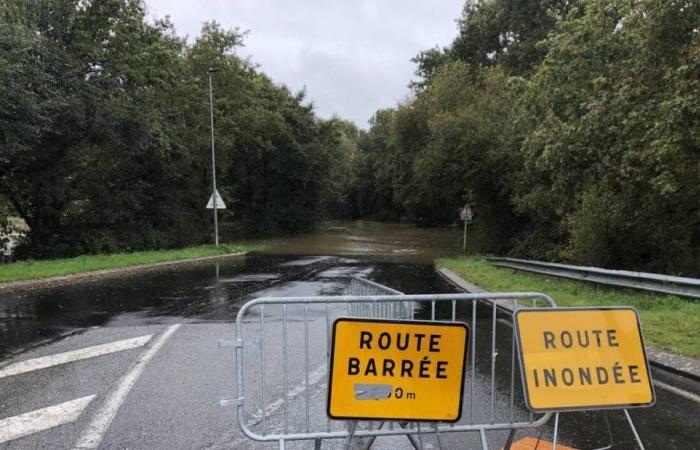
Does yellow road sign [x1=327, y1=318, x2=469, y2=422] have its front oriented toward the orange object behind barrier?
no

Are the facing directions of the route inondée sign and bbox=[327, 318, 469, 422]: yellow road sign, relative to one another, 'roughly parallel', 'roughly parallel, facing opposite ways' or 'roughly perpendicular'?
roughly parallel

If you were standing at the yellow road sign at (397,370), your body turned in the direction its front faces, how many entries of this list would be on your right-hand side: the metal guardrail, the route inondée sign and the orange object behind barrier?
0

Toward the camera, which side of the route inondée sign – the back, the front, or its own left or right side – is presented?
front

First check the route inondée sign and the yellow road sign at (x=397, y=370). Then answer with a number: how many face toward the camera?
2

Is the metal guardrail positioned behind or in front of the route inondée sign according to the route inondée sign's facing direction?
behind

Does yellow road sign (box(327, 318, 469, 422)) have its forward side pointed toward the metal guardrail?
no

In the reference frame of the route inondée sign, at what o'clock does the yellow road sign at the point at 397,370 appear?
The yellow road sign is roughly at 2 o'clock from the route inondée sign.

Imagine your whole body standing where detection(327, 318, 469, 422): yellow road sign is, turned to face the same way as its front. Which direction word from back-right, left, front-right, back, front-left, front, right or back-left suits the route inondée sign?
left
